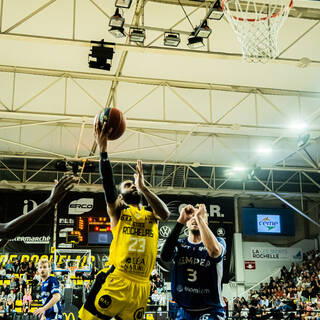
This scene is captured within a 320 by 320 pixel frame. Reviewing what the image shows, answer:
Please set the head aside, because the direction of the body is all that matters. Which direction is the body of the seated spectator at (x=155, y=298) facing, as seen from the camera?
toward the camera

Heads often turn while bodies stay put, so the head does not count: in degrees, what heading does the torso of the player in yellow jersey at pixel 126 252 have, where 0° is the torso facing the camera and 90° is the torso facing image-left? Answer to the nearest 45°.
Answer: approximately 315°

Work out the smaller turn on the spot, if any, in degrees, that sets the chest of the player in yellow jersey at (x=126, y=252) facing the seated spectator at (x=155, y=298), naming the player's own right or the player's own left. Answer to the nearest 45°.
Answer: approximately 135° to the player's own left

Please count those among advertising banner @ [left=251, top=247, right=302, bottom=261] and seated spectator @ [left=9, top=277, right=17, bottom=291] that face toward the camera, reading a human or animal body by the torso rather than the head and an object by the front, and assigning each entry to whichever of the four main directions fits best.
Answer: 2

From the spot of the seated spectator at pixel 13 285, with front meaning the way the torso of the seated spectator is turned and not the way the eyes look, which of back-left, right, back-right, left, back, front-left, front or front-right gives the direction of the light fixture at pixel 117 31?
front

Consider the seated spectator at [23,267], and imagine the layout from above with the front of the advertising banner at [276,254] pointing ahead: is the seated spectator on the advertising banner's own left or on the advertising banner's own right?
on the advertising banner's own right

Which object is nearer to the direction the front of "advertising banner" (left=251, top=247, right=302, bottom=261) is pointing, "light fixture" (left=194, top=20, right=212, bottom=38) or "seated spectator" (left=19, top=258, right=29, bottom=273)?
the light fixture

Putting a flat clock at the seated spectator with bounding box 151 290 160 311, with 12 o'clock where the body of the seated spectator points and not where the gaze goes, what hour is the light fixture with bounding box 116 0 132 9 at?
The light fixture is roughly at 12 o'clock from the seated spectator.

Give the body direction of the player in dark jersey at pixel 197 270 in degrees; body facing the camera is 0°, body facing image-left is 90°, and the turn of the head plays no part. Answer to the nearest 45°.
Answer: approximately 0°

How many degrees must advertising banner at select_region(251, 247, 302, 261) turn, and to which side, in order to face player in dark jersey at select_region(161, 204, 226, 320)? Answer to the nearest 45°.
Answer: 0° — it already faces them

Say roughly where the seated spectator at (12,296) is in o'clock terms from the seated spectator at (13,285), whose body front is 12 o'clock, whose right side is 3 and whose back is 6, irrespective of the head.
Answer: the seated spectator at (12,296) is roughly at 12 o'clock from the seated spectator at (13,285).

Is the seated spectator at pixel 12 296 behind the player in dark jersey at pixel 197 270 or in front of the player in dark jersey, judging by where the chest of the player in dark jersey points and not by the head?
behind

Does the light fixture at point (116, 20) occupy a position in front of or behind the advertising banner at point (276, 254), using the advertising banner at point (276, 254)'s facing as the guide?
in front

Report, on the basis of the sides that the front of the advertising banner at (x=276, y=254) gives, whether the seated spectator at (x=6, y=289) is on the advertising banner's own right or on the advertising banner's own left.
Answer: on the advertising banner's own right

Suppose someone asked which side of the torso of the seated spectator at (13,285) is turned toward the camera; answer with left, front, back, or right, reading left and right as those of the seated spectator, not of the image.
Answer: front
